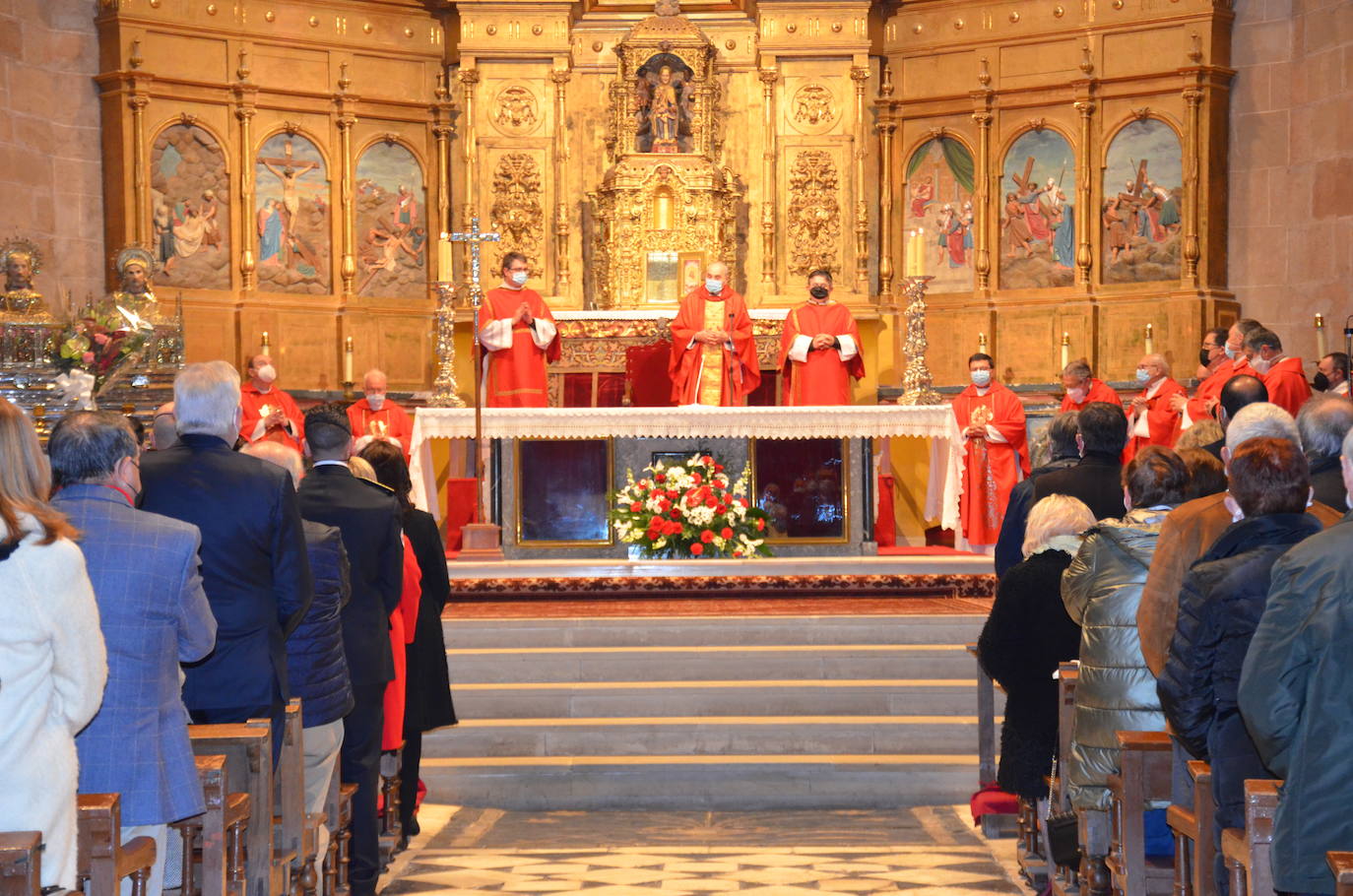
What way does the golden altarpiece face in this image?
toward the camera

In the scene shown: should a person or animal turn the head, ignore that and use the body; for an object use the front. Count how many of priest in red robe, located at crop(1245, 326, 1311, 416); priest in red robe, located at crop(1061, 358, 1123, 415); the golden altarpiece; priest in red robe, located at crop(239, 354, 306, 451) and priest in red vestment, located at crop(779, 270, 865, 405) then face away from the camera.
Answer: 0

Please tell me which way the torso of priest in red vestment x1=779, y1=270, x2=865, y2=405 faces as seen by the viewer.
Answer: toward the camera

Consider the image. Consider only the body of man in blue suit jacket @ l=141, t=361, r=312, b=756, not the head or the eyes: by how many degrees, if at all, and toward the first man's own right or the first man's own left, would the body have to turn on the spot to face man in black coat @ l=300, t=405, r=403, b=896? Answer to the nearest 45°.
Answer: approximately 45° to the first man's own right

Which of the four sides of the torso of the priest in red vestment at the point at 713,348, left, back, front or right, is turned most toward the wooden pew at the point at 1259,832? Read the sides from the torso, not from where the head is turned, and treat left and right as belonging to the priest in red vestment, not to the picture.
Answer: front

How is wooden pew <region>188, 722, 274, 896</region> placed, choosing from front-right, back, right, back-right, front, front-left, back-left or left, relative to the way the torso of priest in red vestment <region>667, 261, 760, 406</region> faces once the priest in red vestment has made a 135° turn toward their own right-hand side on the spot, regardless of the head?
back-left

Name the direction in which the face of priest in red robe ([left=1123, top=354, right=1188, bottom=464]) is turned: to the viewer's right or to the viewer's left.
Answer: to the viewer's left

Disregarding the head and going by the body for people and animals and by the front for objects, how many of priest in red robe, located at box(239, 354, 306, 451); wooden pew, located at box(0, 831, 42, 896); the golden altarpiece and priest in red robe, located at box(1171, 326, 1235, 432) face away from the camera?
1

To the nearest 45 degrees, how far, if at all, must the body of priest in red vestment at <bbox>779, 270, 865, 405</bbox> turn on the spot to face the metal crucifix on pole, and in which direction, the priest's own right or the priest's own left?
approximately 45° to the priest's own right

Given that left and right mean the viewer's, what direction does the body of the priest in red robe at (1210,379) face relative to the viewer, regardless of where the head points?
facing to the left of the viewer

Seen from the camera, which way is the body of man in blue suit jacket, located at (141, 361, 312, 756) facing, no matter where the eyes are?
away from the camera

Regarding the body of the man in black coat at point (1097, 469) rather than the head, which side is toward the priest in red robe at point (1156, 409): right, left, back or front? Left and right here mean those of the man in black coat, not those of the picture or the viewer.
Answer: front

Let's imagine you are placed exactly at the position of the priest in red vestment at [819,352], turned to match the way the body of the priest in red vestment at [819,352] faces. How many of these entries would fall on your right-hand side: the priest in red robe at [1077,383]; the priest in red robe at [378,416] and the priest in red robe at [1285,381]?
1
